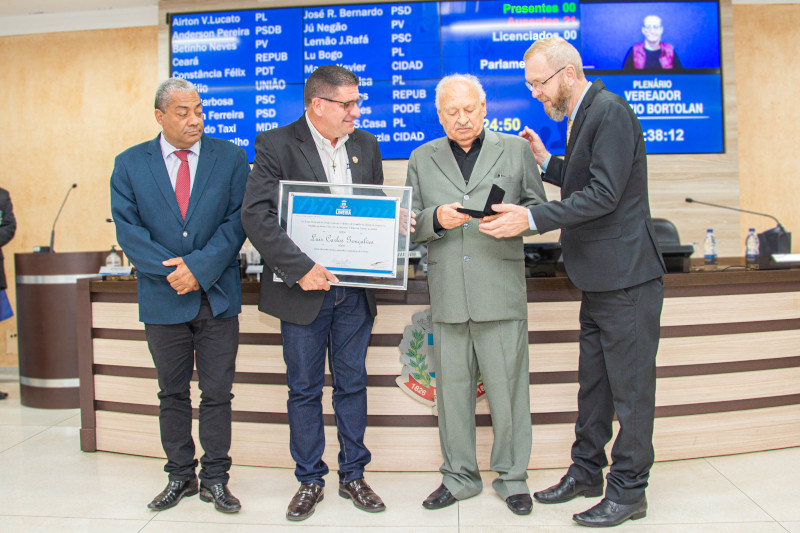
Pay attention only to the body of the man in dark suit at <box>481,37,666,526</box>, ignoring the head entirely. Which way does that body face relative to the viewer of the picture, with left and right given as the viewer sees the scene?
facing to the left of the viewer

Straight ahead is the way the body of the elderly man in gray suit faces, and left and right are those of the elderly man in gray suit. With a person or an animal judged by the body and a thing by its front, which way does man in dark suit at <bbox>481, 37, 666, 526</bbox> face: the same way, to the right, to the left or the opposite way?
to the right

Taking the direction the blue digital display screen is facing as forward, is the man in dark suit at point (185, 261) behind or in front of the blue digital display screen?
in front

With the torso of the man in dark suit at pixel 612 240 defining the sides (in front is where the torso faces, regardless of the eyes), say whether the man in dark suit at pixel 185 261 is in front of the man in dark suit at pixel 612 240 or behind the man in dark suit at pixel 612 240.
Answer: in front

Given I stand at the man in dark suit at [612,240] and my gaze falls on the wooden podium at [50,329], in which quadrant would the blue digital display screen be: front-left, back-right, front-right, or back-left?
front-right

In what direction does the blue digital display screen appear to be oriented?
toward the camera

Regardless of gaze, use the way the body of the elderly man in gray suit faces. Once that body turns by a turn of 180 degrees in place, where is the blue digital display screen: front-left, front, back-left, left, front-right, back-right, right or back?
front

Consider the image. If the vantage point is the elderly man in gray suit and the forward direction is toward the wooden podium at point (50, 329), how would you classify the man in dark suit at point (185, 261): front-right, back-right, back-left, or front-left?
front-left

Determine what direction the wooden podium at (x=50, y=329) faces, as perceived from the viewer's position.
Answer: facing the viewer

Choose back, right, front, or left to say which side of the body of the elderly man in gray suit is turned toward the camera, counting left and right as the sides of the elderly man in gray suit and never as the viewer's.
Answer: front

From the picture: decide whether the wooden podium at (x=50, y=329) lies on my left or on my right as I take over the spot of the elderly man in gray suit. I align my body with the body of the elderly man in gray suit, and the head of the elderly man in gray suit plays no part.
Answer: on my right

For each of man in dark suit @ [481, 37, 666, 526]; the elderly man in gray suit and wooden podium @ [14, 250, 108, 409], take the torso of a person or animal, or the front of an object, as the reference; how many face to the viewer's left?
1
